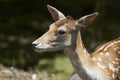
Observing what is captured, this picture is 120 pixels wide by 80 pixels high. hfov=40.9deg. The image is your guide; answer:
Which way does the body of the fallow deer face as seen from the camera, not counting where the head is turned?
to the viewer's left
